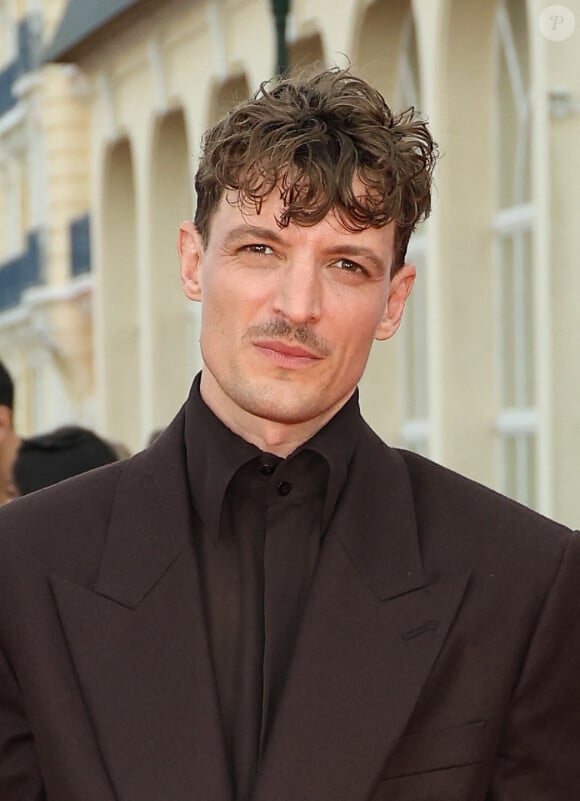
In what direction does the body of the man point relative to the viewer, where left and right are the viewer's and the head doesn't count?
facing the viewer

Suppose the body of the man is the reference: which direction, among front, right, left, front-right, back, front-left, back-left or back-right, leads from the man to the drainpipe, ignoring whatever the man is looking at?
back
